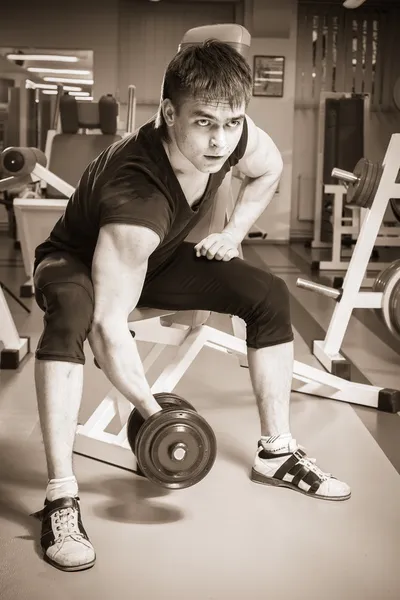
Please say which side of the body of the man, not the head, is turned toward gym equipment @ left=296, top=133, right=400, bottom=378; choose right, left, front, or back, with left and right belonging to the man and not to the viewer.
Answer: left

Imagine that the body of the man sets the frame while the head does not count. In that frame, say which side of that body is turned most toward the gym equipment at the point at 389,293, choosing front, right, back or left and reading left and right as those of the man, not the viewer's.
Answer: left

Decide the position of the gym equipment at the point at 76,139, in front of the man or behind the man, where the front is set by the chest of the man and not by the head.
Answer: behind

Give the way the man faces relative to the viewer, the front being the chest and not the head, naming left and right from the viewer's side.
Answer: facing the viewer and to the right of the viewer

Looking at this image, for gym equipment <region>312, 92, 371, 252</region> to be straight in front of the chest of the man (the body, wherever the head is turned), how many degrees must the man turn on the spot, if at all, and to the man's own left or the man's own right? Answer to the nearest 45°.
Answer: approximately 135° to the man's own left

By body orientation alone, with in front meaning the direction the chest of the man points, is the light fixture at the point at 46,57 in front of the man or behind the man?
behind

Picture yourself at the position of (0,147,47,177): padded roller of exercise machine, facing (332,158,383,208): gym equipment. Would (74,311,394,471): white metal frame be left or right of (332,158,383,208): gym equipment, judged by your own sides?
right
